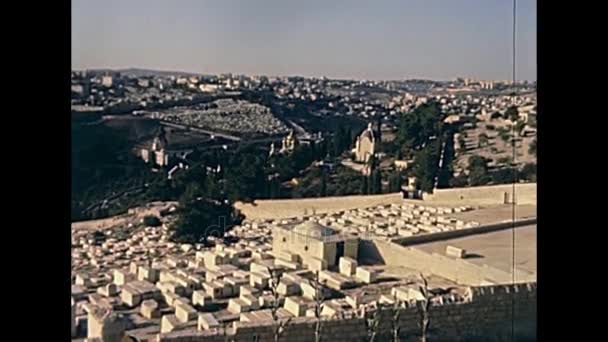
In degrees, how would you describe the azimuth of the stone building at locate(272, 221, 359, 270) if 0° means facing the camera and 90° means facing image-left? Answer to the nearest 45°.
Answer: approximately 315°
